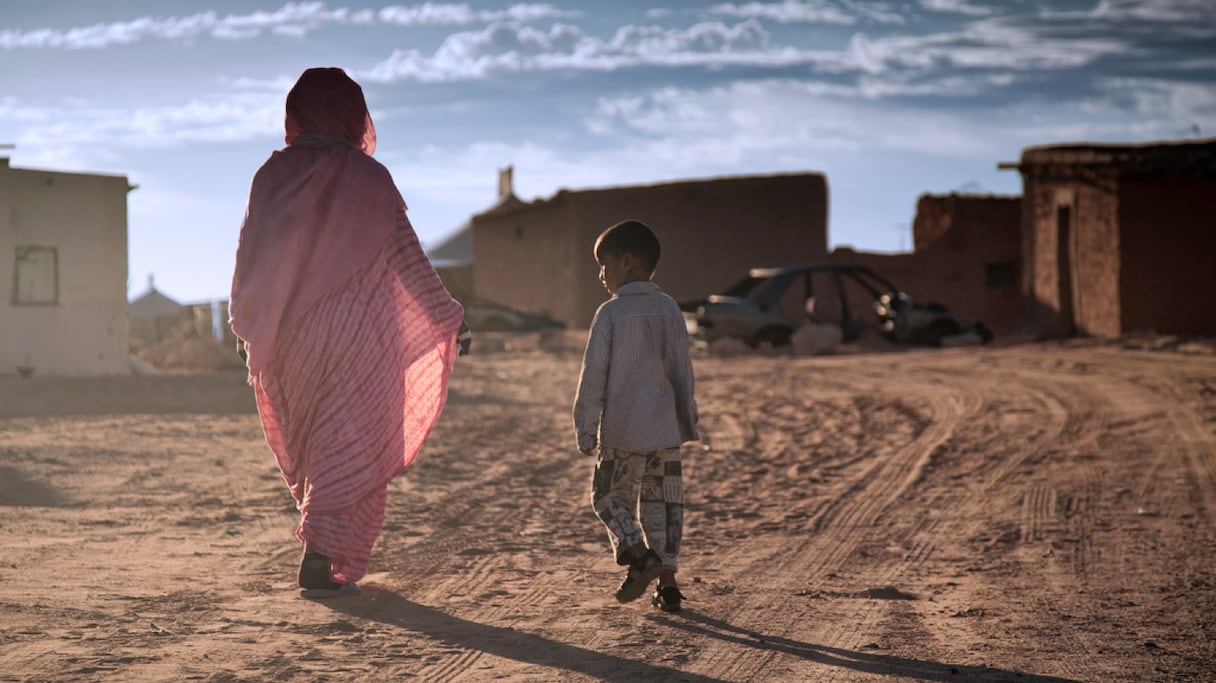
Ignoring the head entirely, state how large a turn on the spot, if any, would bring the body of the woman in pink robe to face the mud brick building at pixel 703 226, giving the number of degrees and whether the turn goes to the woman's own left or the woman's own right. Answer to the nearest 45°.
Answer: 0° — they already face it

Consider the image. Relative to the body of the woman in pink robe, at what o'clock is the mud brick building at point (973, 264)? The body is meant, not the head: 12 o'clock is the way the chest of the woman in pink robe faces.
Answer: The mud brick building is roughly at 1 o'clock from the woman in pink robe.

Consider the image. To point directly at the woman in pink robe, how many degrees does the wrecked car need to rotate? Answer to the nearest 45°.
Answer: approximately 90° to its right

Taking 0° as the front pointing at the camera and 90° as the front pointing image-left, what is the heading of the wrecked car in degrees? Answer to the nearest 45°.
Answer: approximately 270°

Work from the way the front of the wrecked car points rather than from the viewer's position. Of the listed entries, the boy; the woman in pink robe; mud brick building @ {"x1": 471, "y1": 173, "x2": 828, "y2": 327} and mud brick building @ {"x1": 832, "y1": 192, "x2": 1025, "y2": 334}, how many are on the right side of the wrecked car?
2

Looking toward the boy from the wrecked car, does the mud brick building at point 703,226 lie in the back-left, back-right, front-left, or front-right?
back-right

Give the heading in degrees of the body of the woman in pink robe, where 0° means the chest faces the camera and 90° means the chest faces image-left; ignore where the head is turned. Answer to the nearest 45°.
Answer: approximately 180°

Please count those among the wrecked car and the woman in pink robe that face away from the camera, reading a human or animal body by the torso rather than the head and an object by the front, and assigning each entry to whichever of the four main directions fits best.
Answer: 1

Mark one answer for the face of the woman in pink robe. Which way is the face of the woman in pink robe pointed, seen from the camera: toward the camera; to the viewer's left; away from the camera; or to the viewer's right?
away from the camera

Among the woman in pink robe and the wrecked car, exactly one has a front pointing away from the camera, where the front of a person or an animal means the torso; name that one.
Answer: the woman in pink robe

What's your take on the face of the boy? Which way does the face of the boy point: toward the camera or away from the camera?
away from the camera

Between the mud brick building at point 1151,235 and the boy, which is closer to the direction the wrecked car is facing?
the mud brick building

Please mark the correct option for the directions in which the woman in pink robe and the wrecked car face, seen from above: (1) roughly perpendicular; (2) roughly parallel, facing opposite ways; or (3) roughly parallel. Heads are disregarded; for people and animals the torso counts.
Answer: roughly perpendicular

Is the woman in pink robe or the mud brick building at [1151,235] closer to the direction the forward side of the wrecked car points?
the mud brick building
